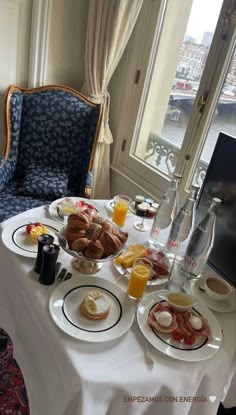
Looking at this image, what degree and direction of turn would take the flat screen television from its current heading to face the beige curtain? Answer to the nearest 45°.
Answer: approximately 90° to its right

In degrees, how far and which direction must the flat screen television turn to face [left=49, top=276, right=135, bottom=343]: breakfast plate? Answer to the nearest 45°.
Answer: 0° — it already faces it

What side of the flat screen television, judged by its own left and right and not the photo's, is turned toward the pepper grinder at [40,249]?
front

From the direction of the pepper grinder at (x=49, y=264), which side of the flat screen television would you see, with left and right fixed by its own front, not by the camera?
front

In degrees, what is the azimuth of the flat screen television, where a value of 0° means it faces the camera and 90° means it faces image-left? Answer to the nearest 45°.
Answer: approximately 45°
